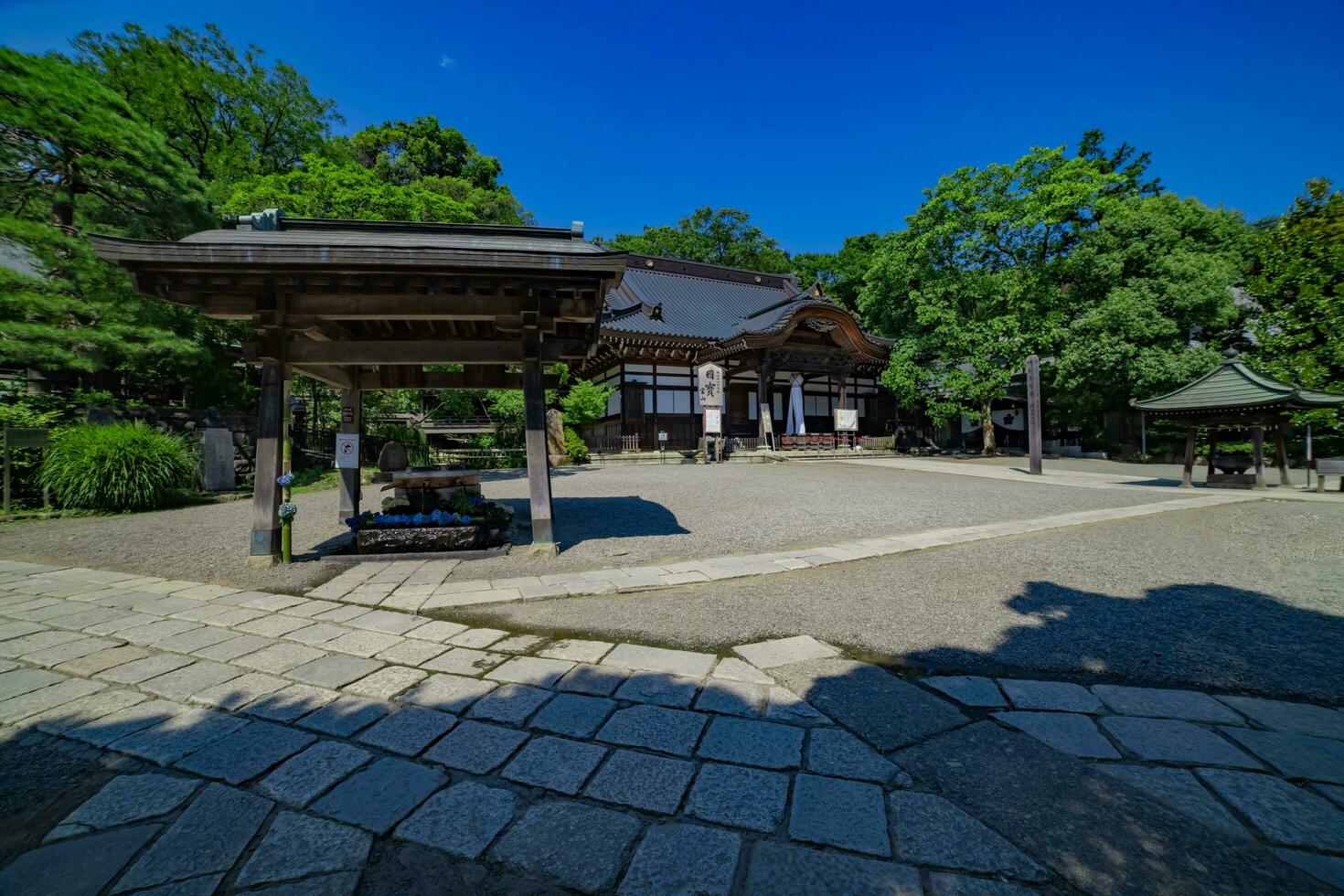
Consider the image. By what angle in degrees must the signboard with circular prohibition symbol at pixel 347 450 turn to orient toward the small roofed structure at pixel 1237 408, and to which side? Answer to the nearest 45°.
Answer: approximately 90° to its left

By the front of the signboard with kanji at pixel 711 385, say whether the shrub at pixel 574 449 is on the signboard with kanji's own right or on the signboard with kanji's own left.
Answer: on the signboard with kanji's own right

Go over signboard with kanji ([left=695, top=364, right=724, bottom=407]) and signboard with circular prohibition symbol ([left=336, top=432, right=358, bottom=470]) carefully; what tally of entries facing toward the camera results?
2

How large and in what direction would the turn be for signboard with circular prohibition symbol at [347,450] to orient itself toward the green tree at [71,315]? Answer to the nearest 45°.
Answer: approximately 135° to its right

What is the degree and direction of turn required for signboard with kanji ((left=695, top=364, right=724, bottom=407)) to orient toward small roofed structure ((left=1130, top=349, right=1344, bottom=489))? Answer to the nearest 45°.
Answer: approximately 45° to its left

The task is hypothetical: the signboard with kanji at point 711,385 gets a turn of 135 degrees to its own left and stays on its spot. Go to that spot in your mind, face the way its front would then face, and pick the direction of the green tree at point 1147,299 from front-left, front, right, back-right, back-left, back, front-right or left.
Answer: front-right

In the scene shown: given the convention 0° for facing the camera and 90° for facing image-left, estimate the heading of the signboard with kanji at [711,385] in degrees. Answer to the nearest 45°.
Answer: approximately 0°

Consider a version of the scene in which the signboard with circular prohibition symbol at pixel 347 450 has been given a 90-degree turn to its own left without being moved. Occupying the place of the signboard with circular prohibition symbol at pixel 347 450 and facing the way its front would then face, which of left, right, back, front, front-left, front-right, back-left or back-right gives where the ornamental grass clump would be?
back-left

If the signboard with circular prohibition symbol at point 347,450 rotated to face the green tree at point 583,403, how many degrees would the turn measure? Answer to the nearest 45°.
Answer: approximately 135° to its left
